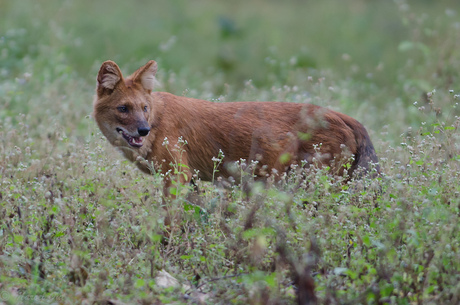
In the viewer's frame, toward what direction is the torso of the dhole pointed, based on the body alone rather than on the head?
to the viewer's left
